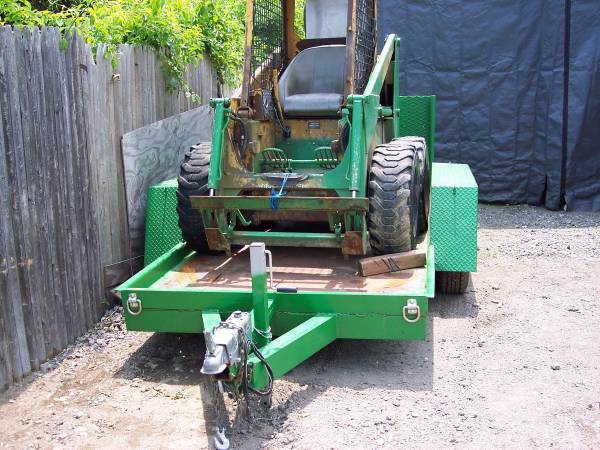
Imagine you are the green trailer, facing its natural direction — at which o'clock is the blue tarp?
The blue tarp is roughly at 7 o'clock from the green trailer.

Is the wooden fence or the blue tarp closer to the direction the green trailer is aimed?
the wooden fence

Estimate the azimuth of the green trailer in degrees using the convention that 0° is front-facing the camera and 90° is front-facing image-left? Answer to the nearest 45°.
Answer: approximately 0°

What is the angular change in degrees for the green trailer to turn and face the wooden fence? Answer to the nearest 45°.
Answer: approximately 90° to its right
